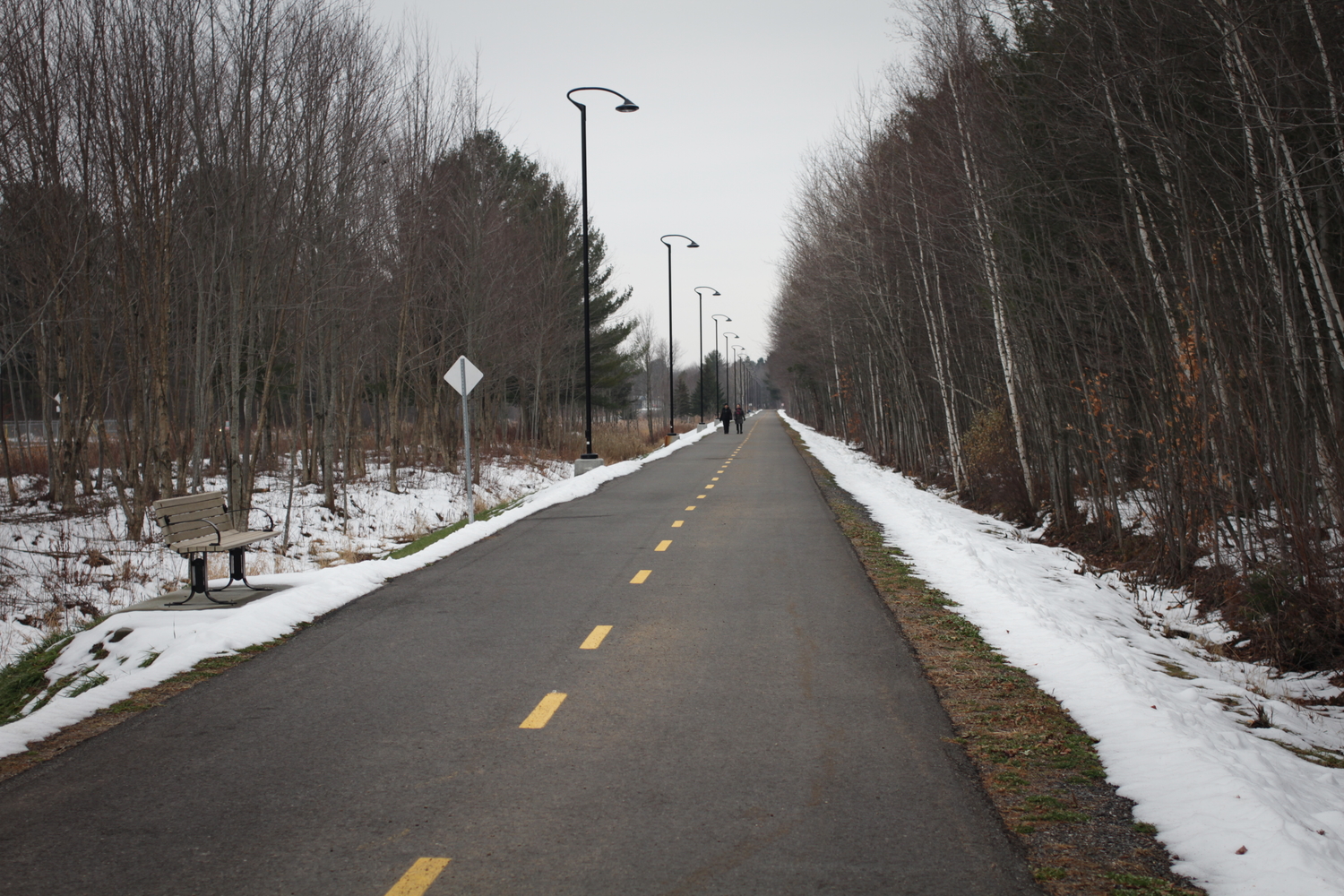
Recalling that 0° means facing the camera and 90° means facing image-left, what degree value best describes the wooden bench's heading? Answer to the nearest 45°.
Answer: approximately 315°
